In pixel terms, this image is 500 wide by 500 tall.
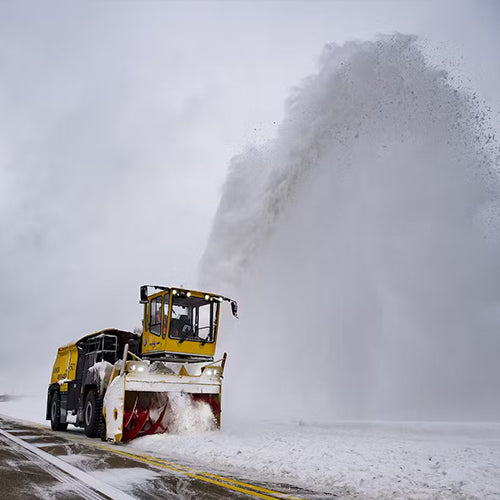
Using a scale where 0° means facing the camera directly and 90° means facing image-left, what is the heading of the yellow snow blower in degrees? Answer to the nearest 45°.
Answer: approximately 315°
